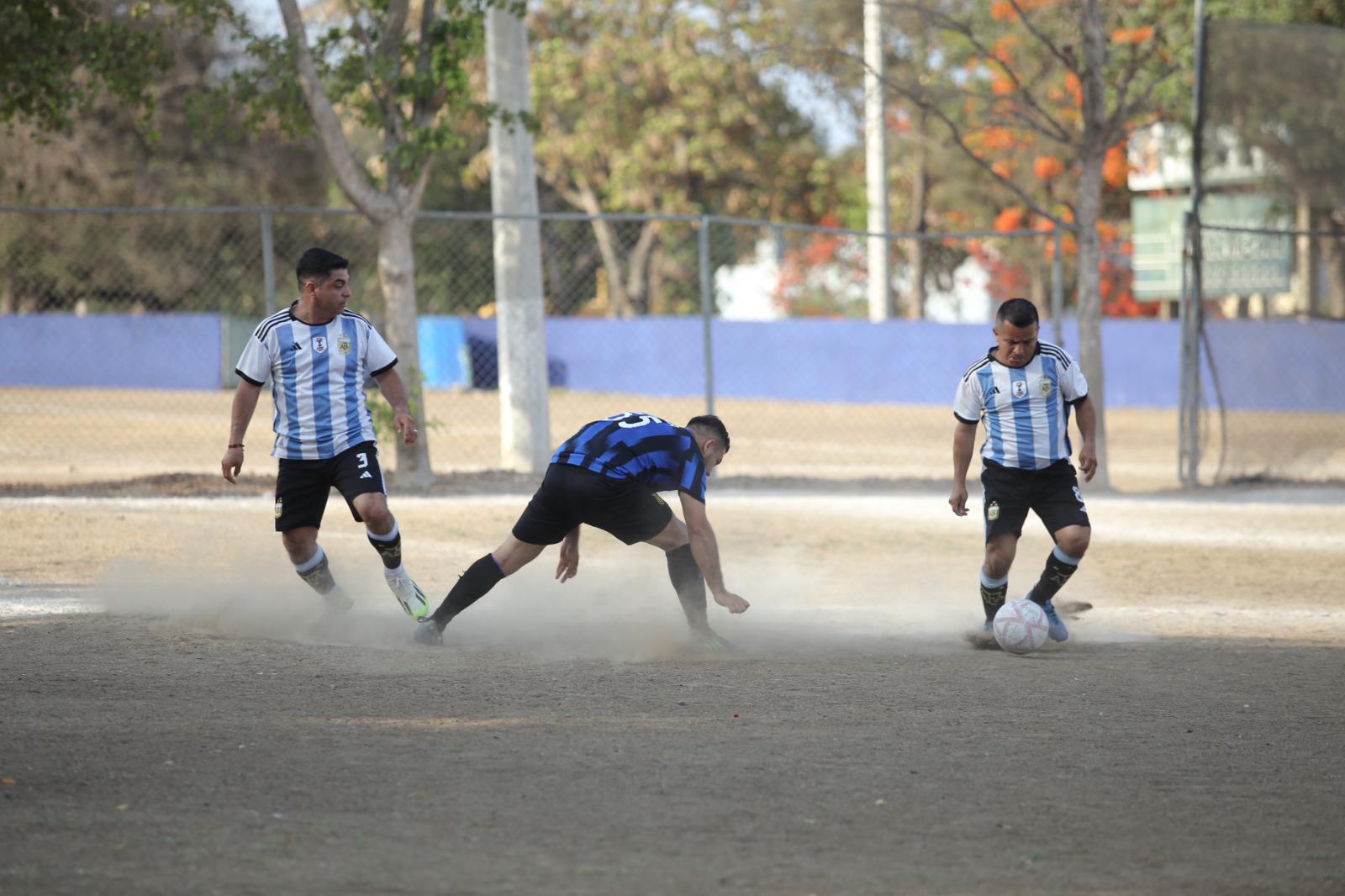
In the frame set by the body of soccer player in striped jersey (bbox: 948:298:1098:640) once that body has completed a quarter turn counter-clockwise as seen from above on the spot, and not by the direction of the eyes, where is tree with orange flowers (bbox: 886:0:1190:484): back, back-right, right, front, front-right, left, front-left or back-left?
left

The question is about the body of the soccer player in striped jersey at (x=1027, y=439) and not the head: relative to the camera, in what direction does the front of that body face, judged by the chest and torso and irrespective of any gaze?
toward the camera

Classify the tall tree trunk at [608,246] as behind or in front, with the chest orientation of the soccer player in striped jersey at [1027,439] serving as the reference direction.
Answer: behind

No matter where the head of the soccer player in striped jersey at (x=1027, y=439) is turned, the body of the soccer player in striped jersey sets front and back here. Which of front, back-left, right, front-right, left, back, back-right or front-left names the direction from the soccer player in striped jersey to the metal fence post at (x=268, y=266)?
back-right

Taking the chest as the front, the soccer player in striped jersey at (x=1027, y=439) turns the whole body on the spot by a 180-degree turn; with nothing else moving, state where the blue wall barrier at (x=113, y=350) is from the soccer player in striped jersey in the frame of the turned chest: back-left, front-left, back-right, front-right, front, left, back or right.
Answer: front-left

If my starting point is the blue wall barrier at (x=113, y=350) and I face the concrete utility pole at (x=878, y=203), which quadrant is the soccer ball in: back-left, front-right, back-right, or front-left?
front-right

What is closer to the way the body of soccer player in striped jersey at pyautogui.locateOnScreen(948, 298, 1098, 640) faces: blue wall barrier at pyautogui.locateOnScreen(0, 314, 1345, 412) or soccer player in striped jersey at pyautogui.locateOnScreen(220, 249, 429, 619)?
the soccer player in striped jersey

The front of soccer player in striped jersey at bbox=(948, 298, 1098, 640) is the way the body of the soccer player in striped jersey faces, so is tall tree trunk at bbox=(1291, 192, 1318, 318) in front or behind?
behind

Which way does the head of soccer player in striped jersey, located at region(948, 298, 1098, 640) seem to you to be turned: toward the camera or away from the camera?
toward the camera

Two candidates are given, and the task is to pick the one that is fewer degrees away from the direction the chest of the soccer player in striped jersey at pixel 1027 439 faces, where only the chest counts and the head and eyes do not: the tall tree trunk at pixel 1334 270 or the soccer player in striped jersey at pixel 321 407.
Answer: the soccer player in striped jersey

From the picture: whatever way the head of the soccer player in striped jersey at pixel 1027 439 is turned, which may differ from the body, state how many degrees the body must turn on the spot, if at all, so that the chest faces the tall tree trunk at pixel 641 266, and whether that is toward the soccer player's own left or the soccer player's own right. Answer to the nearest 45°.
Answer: approximately 180°

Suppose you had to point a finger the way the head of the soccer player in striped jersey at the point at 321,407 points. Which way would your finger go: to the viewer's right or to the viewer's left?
to the viewer's right

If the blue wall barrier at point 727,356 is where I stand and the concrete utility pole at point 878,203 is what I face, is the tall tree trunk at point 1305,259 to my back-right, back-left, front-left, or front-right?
front-right

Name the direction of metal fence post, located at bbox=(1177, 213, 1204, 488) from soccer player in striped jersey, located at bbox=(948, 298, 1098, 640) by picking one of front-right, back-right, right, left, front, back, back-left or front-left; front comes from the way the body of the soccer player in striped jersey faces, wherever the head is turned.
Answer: back
